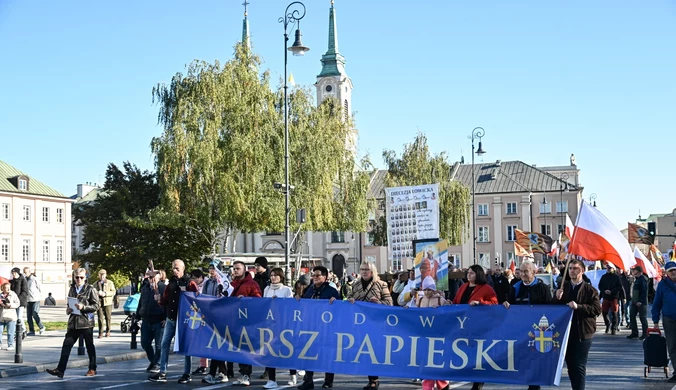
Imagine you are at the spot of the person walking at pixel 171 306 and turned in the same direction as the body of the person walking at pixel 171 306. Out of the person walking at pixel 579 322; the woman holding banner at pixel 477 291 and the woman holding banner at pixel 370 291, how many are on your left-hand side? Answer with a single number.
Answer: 3

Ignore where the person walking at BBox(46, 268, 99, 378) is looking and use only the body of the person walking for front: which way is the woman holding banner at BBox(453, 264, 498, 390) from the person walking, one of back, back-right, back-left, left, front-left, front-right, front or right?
left

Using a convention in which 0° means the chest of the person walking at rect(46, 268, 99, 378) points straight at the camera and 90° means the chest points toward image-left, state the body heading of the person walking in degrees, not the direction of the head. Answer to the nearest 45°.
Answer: approximately 45°

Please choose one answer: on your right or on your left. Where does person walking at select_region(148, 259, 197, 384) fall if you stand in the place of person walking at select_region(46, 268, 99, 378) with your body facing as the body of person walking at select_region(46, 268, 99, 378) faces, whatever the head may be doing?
on your left

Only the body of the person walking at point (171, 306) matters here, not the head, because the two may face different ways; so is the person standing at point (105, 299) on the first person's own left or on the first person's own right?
on the first person's own right

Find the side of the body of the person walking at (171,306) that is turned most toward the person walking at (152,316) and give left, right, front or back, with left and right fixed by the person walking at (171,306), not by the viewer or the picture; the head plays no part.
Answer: right

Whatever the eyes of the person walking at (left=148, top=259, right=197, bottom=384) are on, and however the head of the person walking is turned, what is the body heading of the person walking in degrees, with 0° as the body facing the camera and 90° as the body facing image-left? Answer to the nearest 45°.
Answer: approximately 45°

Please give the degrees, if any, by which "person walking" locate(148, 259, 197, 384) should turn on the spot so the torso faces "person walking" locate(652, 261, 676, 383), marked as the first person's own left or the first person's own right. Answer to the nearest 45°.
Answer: approximately 135° to the first person's own left

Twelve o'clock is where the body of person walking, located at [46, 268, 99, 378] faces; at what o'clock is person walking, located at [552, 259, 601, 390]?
person walking, located at [552, 259, 601, 390] is roughly at 9 o'clock from person walking, located at [46, 268, 99, 378].

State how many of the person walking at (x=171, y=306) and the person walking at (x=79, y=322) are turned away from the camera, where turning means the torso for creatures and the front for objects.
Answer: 0

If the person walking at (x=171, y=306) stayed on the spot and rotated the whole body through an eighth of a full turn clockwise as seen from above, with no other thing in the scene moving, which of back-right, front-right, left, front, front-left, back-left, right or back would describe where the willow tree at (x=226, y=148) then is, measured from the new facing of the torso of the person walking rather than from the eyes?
right

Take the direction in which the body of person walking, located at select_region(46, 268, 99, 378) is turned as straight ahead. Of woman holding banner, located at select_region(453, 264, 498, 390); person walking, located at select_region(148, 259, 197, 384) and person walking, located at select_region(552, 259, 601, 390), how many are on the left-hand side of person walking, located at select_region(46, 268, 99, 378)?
3

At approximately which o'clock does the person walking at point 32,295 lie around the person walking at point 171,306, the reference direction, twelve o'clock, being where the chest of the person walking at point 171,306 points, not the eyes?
the person walking at point 32,295 is roughly at 4 o'clock from the person walking at point 171,306.
